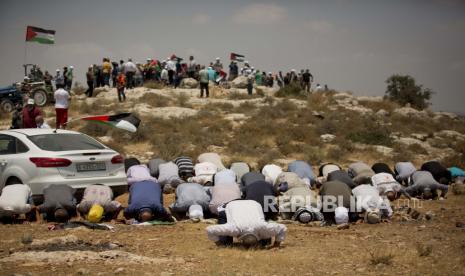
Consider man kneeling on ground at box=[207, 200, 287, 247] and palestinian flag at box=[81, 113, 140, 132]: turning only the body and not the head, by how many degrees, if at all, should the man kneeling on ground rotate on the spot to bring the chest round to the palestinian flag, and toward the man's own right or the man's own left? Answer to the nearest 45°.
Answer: approximately 135° to the man's own right

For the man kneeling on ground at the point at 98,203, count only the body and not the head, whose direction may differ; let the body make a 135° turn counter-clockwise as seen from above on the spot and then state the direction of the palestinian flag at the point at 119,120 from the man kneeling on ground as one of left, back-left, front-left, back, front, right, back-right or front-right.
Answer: front-left
